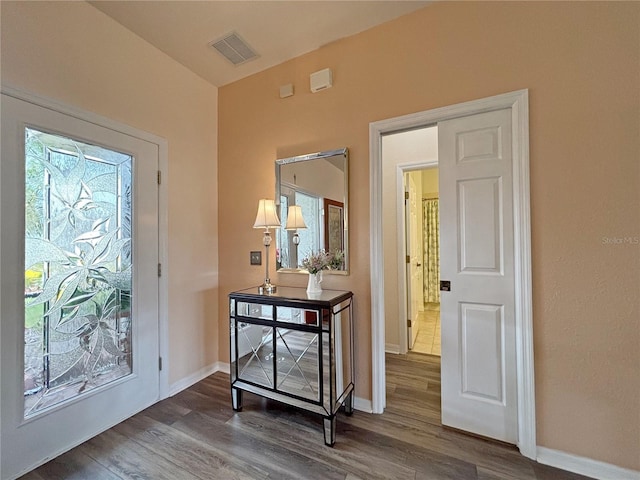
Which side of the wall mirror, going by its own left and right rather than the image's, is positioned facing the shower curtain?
back

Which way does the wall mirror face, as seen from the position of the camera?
facing the viewer and to the left of the viewer

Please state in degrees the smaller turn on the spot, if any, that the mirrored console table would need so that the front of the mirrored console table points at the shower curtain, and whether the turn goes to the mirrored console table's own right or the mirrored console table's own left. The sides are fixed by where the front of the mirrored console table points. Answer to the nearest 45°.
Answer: approximately 180°

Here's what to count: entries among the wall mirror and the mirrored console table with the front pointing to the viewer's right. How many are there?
0

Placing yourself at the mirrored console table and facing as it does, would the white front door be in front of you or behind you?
in front

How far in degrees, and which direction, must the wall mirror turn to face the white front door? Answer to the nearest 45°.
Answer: approximately 45° to its right
